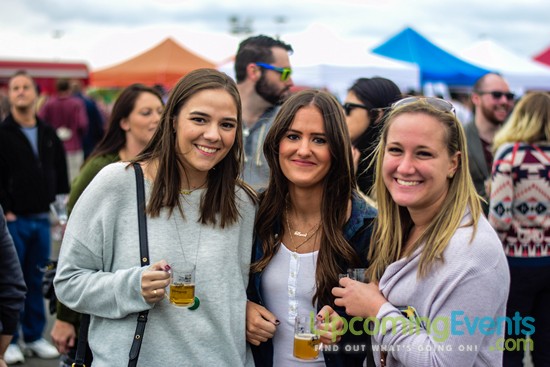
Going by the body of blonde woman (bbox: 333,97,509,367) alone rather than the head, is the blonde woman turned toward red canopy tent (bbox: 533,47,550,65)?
no

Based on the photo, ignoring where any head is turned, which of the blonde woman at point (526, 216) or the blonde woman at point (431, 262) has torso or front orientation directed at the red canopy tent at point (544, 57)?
the blonde woman at point (526, 216)

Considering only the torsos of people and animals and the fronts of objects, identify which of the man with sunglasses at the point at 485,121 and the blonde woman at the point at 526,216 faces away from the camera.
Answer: the blonde woman

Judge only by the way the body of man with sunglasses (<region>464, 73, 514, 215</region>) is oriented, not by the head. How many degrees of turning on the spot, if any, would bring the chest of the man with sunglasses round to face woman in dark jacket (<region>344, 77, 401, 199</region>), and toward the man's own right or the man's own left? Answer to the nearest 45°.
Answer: approximately 90° to the man's own right

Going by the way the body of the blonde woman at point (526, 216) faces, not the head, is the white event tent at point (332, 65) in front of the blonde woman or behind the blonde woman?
in front

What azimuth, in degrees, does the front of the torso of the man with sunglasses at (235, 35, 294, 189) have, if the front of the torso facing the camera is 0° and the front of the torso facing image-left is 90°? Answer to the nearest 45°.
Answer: approximately 270°

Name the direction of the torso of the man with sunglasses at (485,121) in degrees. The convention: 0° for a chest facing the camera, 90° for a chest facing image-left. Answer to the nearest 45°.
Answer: approximately 315°

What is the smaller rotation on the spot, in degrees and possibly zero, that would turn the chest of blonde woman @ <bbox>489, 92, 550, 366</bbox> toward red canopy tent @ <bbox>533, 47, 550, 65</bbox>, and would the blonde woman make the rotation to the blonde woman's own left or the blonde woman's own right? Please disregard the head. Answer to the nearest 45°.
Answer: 0° — they already face it

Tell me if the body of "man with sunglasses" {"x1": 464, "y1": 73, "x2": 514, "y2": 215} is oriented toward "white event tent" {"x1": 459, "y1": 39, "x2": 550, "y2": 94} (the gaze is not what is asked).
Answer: no

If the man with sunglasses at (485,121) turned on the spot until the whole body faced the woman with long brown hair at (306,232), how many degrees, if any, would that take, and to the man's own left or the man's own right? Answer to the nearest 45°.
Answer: approximately 45° to the man's own right

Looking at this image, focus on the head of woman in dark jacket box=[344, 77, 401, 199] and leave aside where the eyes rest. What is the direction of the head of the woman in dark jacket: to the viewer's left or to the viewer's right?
to the viewer's left

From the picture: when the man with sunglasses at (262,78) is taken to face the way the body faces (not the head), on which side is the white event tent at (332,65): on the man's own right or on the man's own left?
on the man's own left

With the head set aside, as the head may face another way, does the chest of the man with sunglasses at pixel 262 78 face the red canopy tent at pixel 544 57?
no
